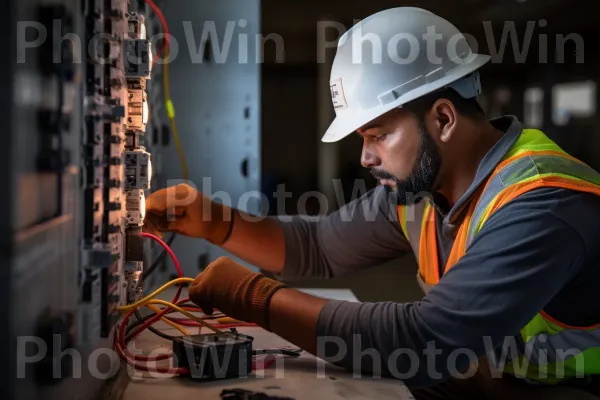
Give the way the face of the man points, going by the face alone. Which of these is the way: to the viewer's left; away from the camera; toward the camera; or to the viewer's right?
to the viewer's left

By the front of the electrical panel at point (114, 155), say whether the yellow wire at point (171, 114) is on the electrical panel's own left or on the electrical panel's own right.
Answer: on the electrical panel's own left

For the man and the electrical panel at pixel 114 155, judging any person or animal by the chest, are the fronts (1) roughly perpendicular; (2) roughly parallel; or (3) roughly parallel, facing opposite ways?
roughly parallel, facing opposite ways

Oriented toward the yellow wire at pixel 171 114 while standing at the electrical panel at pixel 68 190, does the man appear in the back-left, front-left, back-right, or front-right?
front-right

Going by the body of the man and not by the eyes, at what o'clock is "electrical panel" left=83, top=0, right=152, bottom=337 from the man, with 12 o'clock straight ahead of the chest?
The electrical panel is roughly at 11 o'clock from the man.

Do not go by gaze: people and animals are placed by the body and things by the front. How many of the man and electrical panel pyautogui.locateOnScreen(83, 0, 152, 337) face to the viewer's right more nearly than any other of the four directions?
1

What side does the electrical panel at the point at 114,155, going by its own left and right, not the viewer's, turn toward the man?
front

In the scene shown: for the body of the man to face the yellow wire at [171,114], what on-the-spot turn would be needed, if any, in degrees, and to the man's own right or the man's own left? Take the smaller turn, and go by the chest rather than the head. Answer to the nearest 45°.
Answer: approximately 45° to the man's own right

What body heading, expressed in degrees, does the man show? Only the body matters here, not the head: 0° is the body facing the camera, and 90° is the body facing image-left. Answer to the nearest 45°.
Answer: approximately 90°

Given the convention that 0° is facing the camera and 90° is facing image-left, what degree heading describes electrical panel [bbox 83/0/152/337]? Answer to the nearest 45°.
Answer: approximately 270°
